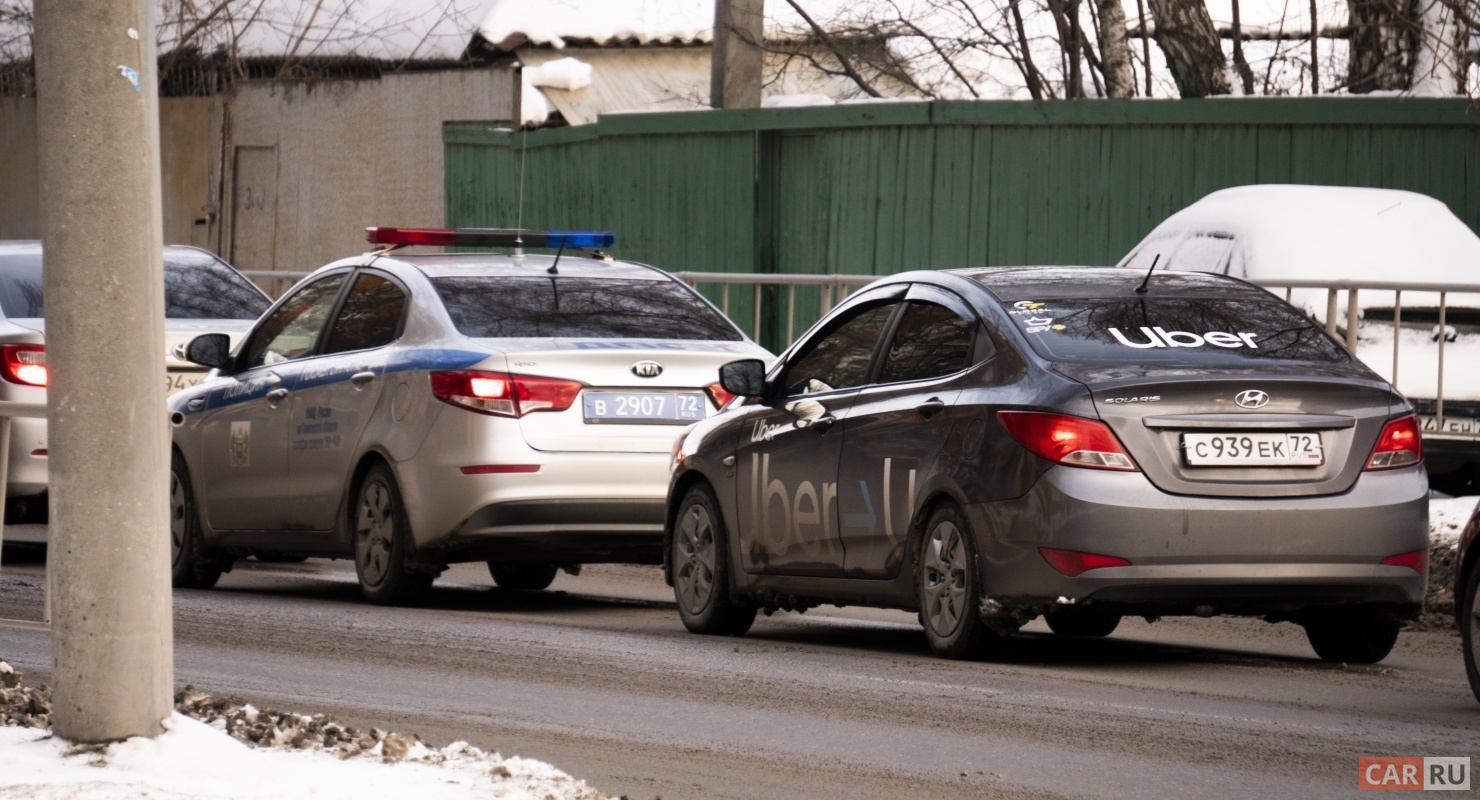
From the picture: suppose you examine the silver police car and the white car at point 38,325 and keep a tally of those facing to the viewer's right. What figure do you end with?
0

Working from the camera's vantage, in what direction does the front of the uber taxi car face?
facing away from the viewer and to the left of the viewer

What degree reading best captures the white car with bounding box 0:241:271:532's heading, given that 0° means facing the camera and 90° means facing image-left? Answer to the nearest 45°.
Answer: approximately 135°

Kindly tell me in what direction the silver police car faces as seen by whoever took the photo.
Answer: facing away from the viewer and to the left of the viewer

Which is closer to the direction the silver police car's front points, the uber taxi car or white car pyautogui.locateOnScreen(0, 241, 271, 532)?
the white car

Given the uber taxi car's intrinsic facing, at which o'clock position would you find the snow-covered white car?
The snow-covered white car is roughly at 2 o'clock from the uber taxi car.

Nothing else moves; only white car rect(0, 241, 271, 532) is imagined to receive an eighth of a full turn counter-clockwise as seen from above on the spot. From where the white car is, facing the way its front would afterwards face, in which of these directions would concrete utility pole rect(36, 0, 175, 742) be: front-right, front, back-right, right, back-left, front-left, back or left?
left

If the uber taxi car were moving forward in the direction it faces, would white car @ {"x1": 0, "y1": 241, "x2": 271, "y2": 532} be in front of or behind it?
in front

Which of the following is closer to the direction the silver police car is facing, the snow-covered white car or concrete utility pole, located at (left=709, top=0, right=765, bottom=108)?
the concrete utility pole

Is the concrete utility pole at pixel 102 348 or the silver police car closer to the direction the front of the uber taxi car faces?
the silver police car

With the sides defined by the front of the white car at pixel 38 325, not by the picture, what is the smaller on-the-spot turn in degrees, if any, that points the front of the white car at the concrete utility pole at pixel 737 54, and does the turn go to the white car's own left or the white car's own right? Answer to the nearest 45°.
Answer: approximately 90° to the white car's own right

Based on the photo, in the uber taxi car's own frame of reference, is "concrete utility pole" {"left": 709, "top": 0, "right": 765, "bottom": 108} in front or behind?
in front

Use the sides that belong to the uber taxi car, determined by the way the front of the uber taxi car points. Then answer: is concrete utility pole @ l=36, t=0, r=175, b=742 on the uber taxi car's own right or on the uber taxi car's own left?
on the uber taxi car's own left

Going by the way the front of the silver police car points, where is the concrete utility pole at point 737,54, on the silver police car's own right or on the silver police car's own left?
on the silver police car's own right
